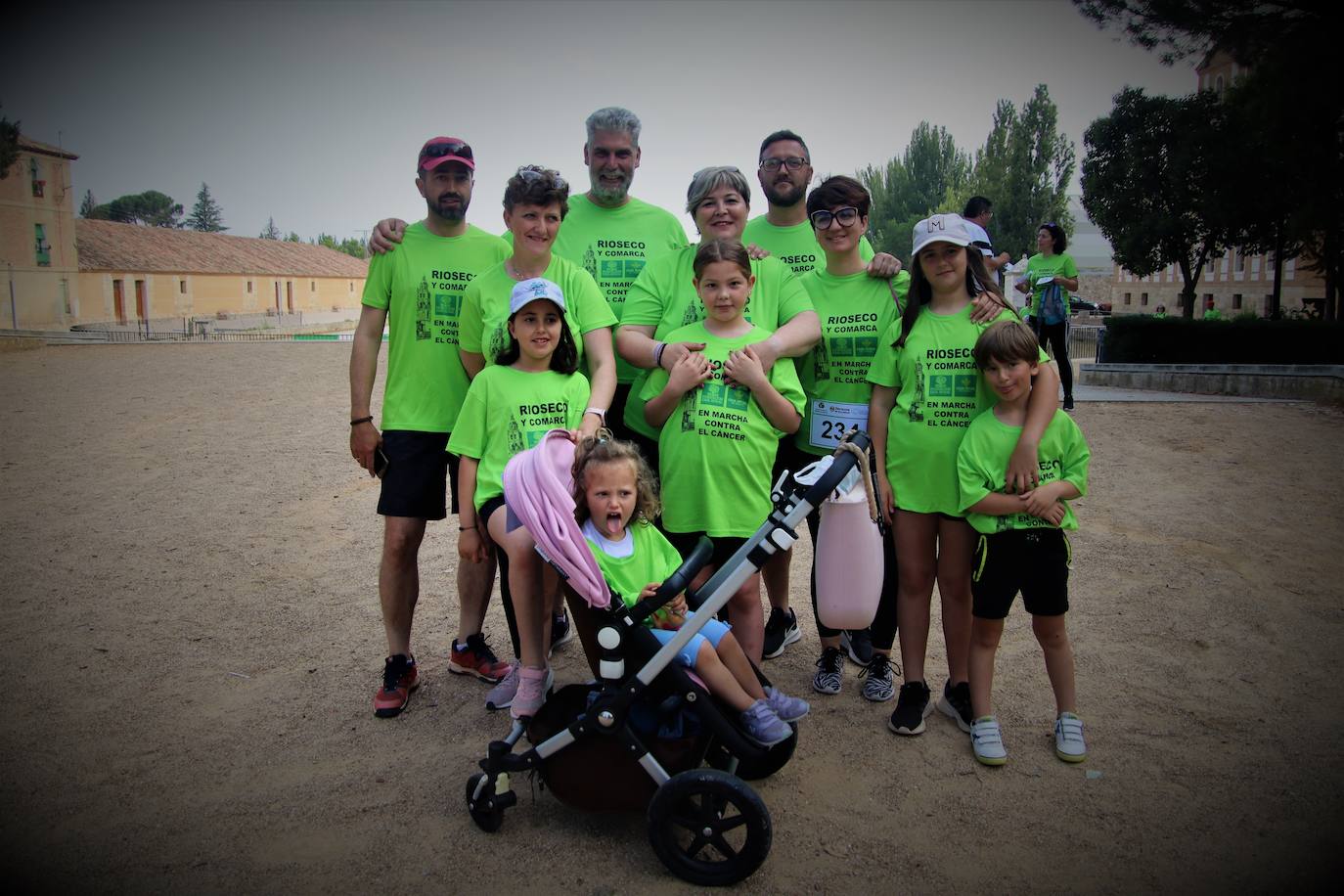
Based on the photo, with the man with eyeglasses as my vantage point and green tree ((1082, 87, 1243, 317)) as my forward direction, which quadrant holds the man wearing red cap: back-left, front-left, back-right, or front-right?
back-left

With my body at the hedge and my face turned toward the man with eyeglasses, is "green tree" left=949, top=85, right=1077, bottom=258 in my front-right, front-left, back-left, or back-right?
back-right

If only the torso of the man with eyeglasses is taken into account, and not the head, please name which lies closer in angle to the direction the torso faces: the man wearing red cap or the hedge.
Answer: the man wearing red cap

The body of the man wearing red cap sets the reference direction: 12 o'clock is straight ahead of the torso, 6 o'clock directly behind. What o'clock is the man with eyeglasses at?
The man with eyeglasses is roughly at 9 o'clock from the man wearing red cap.

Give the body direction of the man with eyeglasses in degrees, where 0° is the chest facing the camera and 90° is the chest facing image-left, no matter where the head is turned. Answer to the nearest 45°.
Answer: approximately 0°

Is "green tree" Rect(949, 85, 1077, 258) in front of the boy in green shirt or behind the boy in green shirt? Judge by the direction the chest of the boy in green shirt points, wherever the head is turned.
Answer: behind

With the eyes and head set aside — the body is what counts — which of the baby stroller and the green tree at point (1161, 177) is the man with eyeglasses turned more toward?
the baby stroller

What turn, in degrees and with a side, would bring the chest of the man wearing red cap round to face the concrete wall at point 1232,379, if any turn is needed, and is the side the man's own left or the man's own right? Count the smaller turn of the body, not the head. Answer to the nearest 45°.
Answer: approximately 135° to the man's own left

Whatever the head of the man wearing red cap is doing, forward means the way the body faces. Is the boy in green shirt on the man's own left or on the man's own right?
on the man's own left
